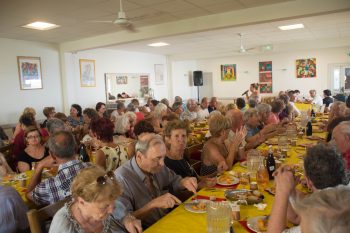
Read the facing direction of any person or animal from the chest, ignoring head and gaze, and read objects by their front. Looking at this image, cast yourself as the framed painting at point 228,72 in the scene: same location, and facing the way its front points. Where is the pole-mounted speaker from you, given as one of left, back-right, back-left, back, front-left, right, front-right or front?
right

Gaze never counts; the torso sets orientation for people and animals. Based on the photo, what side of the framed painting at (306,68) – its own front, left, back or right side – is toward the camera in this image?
front

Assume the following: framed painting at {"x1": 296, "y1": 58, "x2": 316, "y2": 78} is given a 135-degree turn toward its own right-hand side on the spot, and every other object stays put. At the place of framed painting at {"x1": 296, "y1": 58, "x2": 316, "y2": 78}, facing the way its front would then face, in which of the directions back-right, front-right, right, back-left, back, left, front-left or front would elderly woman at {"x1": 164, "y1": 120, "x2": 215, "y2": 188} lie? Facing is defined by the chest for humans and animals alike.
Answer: back-left

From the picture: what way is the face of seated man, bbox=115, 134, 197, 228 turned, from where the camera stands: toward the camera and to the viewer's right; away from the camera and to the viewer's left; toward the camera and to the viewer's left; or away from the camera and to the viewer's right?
toward the camera and to the viewer's right

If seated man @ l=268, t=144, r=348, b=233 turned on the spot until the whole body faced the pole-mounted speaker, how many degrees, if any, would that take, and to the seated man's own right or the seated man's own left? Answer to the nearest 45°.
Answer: approximately 45° to the seated man's own right

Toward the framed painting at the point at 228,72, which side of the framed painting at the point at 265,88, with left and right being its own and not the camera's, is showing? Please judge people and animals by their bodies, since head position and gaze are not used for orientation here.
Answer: right

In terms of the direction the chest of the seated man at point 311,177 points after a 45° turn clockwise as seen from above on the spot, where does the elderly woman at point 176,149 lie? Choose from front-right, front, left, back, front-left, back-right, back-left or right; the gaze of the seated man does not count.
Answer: front-left

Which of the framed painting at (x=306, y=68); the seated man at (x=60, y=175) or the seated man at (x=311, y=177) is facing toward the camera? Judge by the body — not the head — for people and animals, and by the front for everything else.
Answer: the framed painting

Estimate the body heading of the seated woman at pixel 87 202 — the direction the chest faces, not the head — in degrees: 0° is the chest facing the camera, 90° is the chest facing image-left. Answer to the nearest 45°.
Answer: approximately 315°

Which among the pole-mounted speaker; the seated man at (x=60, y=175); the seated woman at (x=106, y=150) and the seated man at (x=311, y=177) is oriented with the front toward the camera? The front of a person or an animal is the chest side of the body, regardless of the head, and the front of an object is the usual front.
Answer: the pole-mounted speaker

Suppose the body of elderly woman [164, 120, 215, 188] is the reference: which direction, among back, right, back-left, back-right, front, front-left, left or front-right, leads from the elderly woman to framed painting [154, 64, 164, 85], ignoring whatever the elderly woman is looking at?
back-left

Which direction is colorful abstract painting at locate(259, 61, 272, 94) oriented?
toward the camera

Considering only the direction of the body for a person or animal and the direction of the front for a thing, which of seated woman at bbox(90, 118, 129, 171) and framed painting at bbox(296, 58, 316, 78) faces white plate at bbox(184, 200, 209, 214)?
the framed painting

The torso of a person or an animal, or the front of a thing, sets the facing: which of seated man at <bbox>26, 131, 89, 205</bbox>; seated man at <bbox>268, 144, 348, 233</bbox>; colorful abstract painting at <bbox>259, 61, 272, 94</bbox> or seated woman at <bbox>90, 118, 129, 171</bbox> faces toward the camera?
the colorful abstract painting

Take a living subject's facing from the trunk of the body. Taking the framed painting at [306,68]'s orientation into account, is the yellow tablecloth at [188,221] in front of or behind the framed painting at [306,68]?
in front

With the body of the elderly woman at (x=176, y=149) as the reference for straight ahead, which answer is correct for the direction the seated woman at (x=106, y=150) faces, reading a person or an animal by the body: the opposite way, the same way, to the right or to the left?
the opposite way
